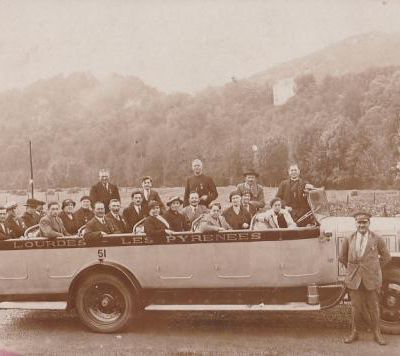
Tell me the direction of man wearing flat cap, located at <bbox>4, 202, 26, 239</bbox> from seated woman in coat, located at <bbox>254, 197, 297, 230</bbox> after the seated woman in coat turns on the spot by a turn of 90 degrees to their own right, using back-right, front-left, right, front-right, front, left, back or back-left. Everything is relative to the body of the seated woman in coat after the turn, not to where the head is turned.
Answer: front-right

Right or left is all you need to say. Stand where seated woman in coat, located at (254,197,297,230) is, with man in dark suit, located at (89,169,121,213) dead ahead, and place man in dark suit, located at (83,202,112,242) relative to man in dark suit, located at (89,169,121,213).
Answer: left

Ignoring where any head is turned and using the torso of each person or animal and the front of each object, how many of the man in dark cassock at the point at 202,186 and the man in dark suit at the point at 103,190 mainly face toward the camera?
2

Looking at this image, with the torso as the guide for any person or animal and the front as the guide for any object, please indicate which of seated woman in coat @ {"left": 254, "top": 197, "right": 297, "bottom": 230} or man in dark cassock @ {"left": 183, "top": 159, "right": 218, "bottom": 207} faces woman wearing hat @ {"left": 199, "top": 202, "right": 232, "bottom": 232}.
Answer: the man in dark cassock

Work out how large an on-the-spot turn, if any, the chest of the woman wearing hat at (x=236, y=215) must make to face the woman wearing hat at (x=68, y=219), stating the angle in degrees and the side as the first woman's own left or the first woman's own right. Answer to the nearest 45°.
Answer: approximately 90° to the first woman's own right
